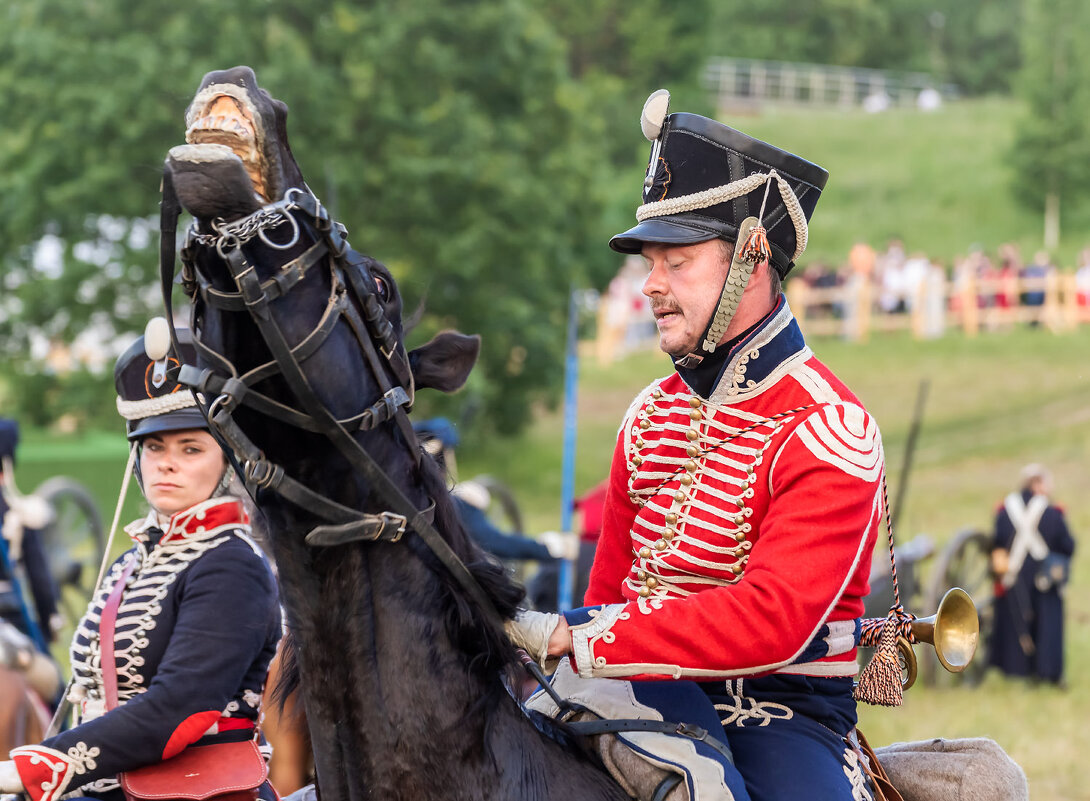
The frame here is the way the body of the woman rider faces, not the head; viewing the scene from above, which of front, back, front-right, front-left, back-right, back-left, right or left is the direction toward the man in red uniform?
left

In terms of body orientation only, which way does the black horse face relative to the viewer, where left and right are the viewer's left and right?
facing the viewer and to the left of the viewer

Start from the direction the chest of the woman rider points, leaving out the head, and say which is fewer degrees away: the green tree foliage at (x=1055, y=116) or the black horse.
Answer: the black horse

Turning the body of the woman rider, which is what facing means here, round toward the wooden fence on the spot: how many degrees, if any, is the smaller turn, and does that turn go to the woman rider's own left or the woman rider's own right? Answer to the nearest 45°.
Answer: approximately 180°

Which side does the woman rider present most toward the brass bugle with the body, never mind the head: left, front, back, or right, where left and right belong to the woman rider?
left

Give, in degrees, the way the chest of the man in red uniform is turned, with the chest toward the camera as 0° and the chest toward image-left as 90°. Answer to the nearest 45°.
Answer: approximately 45°

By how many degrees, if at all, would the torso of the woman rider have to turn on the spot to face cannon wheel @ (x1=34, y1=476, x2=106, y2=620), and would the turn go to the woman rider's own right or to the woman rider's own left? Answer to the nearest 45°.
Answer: approximately 135° to the woman rider's own right

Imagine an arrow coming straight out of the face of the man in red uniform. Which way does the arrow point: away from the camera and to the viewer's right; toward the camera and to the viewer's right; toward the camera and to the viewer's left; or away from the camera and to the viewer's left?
toward the camera and to the viewer's left
